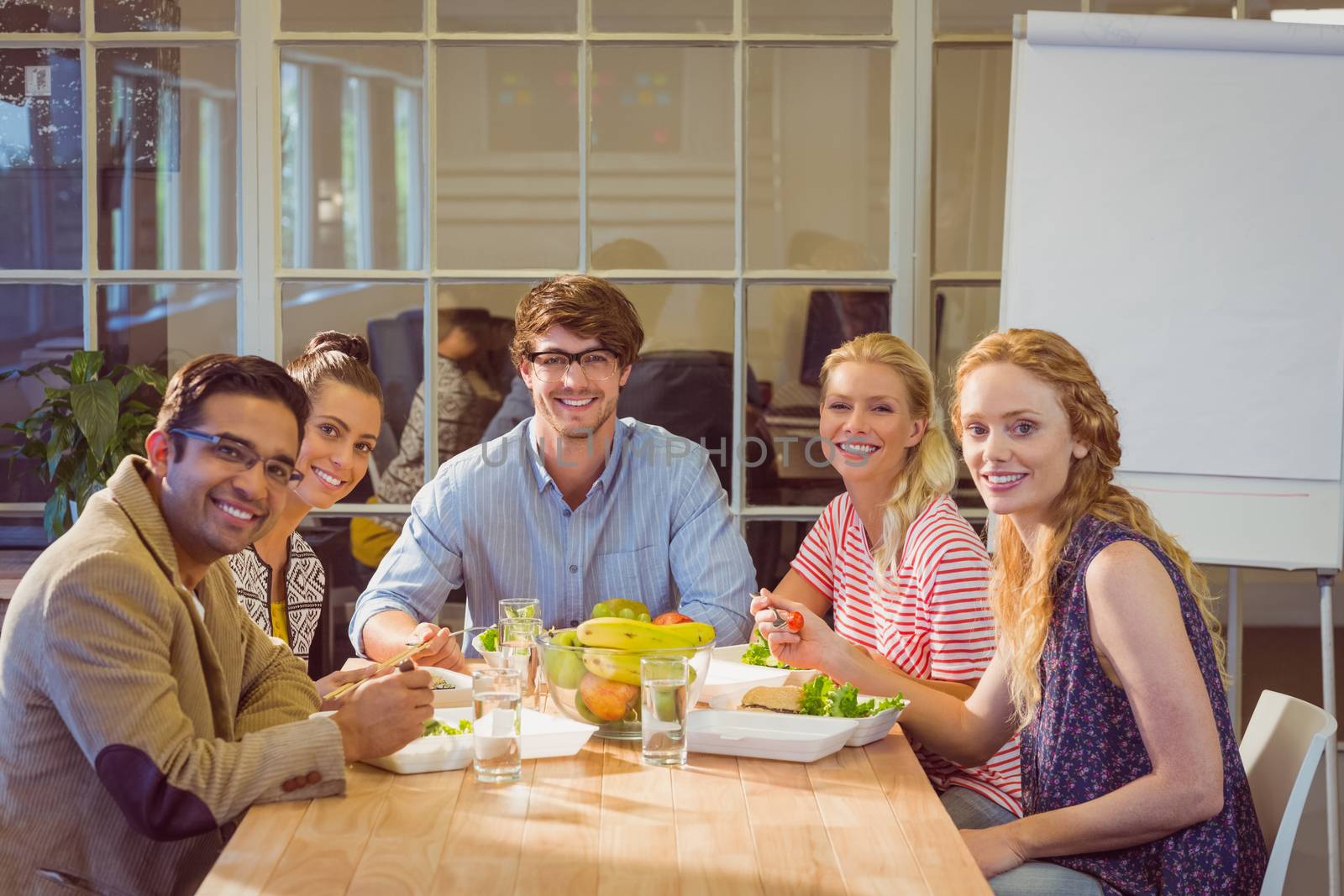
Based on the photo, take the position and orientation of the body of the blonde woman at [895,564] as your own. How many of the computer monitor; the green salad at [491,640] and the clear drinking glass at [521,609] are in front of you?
2

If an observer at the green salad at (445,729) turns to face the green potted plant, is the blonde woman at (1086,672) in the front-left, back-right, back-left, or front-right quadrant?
back-right

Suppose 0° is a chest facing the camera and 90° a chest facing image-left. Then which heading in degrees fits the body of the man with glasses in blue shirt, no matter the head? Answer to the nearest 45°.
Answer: approximately 0°

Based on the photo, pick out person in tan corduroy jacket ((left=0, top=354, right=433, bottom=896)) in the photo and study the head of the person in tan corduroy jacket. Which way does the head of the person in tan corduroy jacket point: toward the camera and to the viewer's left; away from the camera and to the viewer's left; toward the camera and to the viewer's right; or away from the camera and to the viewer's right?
toward the camera and to the viewer's right

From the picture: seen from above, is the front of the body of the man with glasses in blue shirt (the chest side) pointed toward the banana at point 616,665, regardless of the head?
yes

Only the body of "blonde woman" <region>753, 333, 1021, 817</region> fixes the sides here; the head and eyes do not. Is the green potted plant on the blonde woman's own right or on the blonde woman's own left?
on the blonde woman's own right

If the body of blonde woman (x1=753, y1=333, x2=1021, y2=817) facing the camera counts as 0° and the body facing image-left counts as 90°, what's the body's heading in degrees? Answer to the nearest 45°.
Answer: approximately 45°
